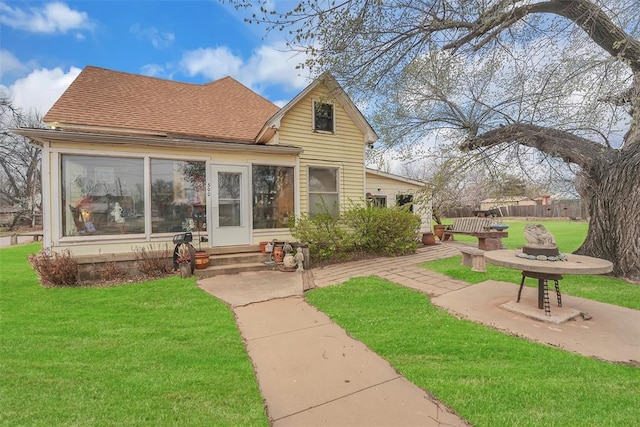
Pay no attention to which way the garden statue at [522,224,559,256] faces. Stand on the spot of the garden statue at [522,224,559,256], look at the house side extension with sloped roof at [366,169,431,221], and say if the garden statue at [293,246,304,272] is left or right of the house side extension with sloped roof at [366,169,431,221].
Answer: left

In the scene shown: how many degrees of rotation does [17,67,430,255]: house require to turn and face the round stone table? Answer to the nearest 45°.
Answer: approximately 45° to its left

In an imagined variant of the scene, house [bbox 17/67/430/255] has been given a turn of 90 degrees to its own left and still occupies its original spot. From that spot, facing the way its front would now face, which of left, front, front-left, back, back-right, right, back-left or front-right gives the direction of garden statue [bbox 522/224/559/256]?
front-right

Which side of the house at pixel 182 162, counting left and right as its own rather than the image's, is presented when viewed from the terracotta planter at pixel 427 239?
left

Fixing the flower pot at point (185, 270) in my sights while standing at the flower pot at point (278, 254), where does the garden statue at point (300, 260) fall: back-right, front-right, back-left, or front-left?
back-left

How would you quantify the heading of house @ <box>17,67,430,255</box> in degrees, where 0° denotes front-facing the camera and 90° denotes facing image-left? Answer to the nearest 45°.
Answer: approximately 0°

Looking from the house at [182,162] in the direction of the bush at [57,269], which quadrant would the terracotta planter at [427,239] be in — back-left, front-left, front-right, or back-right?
back-left

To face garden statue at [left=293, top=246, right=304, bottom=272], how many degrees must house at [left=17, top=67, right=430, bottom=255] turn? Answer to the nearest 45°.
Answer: approximately 45° to its left
